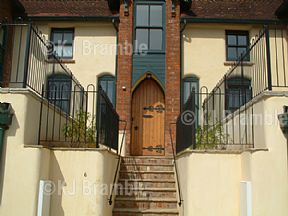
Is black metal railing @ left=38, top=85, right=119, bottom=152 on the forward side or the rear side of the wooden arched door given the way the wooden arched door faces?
on the forward side

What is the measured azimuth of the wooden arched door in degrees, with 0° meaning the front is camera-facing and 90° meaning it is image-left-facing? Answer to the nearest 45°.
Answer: approximately 0°

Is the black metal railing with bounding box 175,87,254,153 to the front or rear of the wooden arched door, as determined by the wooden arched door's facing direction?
to the front

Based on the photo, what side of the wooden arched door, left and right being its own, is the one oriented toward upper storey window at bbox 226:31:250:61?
left

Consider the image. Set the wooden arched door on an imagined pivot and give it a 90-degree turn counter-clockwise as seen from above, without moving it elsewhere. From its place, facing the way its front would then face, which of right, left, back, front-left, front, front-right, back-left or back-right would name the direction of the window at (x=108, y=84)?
back
